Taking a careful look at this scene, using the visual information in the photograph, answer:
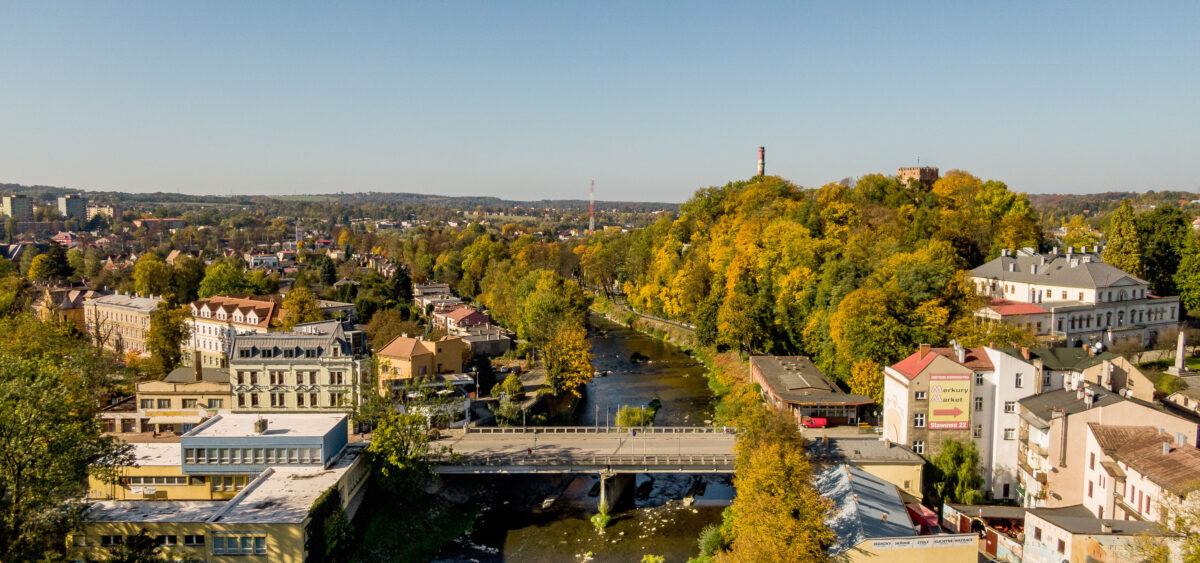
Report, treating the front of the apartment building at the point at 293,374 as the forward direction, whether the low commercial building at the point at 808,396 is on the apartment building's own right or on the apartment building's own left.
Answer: on the apartment building's own left

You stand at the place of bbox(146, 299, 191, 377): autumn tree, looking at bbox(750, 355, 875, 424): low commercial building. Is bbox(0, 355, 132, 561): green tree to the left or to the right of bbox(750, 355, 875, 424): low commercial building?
right

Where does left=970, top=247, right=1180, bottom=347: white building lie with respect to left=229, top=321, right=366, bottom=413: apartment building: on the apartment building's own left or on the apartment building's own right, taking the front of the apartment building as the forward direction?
on the apartment building's own left

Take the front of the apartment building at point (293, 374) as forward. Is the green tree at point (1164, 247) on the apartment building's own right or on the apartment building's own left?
on the apartment building's own left

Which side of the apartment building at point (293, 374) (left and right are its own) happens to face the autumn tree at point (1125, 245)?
left

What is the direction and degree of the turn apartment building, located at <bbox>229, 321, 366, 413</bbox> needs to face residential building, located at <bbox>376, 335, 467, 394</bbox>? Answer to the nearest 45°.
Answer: approximately 135° to its left

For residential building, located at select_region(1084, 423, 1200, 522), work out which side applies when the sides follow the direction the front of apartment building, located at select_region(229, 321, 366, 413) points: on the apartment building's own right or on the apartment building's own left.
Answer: on the apartment building's own left

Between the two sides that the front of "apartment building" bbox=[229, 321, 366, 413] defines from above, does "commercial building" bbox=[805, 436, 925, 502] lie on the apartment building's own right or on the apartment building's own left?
on the apartment building's own left

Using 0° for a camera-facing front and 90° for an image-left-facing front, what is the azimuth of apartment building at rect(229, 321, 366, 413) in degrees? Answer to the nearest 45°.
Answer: approximately 0°

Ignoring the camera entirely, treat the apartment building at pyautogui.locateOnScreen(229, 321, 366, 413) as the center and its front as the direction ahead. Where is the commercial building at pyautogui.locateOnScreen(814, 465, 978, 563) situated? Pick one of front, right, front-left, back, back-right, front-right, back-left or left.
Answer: front-left

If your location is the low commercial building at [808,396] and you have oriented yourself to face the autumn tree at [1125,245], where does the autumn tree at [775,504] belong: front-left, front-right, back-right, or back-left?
back-right

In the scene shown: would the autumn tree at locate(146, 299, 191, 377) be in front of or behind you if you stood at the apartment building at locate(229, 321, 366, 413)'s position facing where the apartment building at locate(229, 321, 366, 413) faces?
behind

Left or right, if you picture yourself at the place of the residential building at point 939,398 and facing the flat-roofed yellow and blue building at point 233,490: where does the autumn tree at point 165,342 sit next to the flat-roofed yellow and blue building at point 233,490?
right

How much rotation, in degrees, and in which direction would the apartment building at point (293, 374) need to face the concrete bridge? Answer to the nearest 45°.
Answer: approximately 45° to its left

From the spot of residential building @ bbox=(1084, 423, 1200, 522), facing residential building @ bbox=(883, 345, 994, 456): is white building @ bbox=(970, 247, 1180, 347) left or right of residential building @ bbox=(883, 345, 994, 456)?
right
